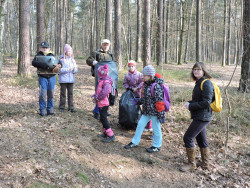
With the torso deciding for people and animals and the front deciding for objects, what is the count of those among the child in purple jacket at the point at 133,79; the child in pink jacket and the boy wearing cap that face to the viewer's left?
1

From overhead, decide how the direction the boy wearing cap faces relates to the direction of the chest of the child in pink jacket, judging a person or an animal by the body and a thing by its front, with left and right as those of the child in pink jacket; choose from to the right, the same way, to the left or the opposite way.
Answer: to the left

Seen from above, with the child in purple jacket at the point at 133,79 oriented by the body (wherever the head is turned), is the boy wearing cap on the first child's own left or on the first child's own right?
on the first child's own right

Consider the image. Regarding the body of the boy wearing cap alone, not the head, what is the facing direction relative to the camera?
toward the camera

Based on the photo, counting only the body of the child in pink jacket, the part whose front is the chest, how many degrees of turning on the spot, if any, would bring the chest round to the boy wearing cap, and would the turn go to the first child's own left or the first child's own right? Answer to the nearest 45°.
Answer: approximately 45° to the first child's own right

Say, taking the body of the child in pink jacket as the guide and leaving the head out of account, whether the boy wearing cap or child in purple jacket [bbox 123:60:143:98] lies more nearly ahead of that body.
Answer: the boy wearing cap

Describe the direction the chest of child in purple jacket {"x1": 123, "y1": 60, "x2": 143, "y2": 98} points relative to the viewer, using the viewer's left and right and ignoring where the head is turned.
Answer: facing the viewer

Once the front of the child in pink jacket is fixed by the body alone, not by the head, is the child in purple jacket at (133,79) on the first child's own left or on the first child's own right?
on the first child's own right

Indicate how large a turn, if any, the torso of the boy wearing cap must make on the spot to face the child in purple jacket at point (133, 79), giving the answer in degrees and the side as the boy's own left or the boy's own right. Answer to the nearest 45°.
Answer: approximately 90° to the boy's own left
